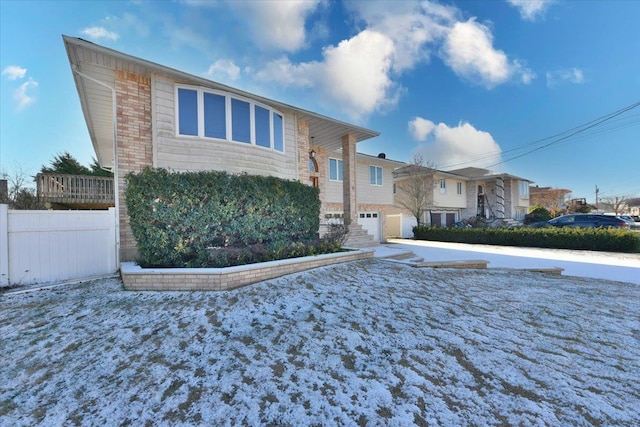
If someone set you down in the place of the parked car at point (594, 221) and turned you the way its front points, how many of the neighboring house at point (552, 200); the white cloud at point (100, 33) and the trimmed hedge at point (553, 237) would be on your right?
1

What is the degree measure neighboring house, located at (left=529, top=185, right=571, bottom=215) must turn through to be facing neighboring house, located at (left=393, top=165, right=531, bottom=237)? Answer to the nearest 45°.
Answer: approximately 45° to its right

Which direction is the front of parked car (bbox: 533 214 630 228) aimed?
to the viewer's left

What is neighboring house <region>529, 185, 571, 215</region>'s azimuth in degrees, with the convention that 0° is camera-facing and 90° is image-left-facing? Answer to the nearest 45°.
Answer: approximately 315°

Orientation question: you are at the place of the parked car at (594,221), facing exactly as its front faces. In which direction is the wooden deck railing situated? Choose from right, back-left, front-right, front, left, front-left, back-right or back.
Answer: front-left

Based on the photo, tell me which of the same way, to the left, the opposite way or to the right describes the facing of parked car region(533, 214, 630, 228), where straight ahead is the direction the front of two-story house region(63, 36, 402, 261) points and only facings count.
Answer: the opposite way

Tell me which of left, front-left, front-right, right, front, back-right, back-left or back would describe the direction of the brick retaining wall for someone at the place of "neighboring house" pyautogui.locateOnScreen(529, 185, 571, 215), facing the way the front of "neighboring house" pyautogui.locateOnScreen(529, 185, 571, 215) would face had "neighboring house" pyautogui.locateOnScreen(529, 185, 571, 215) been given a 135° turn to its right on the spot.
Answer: left

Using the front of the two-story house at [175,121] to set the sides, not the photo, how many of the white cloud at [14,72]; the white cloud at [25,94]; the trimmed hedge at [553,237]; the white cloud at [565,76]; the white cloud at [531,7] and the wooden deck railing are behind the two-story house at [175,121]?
3

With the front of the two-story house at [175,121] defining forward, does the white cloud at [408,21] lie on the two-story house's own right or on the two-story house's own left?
on the two-story house's own left

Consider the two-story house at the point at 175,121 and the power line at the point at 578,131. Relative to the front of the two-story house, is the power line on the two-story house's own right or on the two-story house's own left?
on the two-story house's own left

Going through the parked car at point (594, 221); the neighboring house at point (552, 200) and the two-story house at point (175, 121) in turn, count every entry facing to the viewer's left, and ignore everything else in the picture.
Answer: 1
